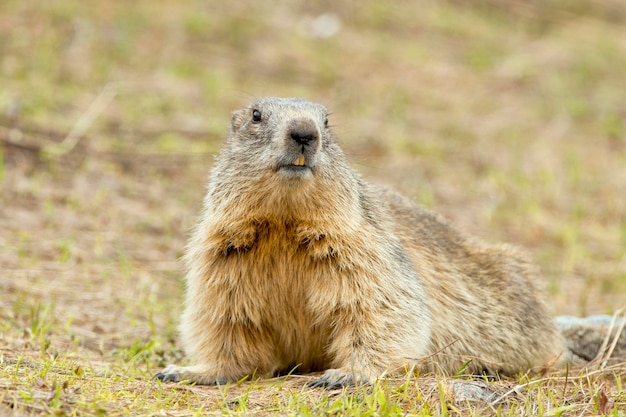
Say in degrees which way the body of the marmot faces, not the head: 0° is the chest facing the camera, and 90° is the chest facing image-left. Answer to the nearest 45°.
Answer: approximately 45°
